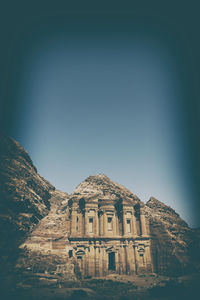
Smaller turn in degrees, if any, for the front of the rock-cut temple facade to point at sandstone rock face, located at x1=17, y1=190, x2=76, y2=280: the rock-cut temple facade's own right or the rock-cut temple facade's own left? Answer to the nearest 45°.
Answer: approximately 45° to the rock-cut temple facade's own right

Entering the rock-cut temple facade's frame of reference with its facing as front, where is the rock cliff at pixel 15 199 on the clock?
The rock cliff is roughly at 2 o'clock from the rock-cut temple facade.

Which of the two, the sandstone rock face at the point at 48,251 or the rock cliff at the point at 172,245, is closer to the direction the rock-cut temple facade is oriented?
the sandstone rock face

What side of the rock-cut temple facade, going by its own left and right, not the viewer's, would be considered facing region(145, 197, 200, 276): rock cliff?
left

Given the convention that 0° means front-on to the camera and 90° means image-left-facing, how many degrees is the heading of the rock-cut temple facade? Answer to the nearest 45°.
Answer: approximately 0°
